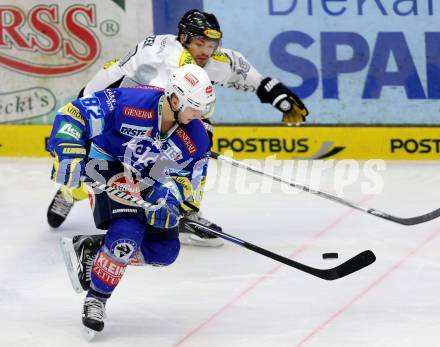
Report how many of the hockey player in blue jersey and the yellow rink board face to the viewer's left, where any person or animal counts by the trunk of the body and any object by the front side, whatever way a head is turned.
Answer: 0

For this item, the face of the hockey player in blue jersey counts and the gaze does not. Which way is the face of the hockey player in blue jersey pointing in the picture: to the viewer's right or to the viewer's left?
to the viewer's right

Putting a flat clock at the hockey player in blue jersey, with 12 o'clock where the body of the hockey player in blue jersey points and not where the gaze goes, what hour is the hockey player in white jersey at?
The hockey player in white jersey is roughly at 8 o'clock from the hockey player in blue jersey.

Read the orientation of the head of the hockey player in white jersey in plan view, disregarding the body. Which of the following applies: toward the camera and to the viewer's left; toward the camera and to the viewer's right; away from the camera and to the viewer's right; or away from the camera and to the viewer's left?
toward the camera and to the viewer's right

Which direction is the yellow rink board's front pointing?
toward the camera

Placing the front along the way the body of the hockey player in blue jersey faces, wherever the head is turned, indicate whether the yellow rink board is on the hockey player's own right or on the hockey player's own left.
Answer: on the hockey player's own left

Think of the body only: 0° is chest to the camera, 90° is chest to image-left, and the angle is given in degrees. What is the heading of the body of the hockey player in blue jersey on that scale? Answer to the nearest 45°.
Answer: approximately 315°

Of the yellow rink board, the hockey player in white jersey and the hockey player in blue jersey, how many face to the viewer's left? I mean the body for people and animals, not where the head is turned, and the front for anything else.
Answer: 0

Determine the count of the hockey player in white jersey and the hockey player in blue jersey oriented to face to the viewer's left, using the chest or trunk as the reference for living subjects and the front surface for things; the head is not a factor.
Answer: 0
